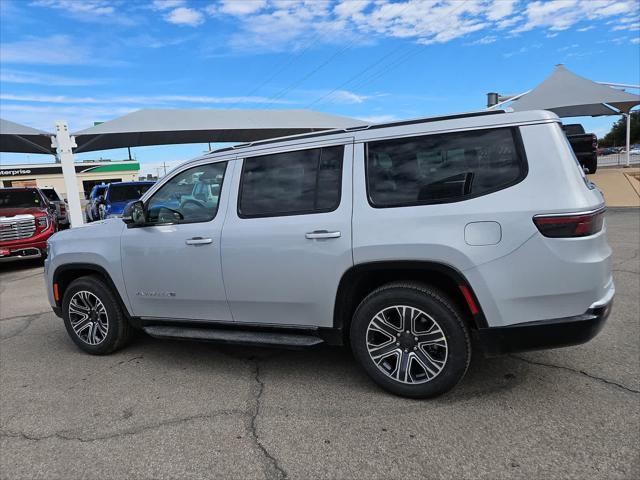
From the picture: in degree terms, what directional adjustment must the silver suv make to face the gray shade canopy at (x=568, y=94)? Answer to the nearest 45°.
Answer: approximately 90° to its right

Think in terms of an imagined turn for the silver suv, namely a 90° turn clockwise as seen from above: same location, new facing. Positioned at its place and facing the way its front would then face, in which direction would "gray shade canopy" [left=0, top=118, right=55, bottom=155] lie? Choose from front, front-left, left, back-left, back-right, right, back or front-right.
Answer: left

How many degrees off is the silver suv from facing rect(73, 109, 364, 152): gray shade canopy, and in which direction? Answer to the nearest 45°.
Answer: approximately 45° to its right

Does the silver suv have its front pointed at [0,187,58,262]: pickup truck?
yes

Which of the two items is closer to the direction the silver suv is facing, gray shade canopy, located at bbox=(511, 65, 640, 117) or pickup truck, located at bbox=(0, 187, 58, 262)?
the pickup truck

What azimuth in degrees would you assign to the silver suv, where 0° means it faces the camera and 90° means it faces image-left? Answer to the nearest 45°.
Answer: approximately 135°
